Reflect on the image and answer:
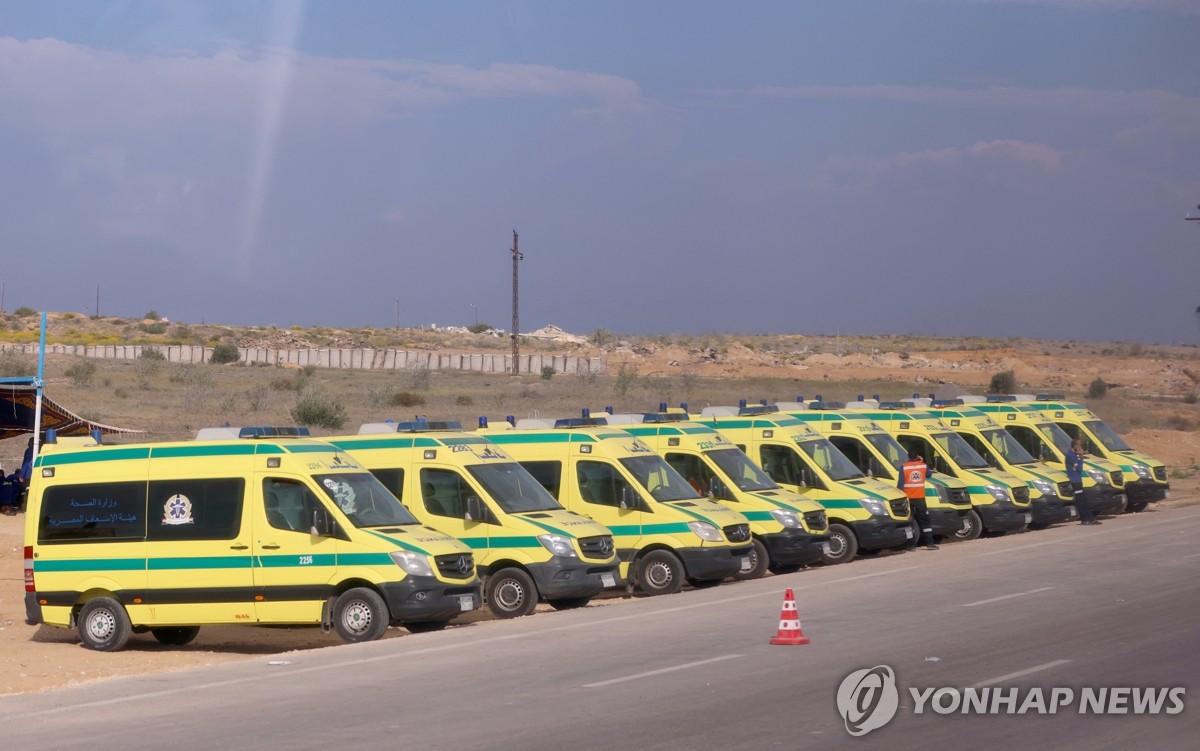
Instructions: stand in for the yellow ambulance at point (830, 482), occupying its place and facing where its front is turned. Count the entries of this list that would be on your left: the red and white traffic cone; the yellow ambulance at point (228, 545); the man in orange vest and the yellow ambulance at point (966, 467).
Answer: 2

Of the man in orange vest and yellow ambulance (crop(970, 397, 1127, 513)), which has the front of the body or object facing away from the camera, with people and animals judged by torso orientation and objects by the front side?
the man in orange vest

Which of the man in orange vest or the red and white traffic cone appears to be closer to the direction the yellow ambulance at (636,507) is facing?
the red and white traffic cone

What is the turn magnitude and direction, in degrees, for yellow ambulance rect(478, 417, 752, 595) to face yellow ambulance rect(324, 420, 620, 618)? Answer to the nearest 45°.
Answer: approximately 90° to its right

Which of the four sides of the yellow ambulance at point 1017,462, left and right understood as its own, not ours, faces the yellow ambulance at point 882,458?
right

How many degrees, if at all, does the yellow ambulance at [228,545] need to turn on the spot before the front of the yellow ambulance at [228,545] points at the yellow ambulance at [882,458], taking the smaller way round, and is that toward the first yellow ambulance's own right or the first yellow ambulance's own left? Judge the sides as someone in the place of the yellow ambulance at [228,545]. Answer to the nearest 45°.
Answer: approximately 90° to the first yellow ambulance's own left

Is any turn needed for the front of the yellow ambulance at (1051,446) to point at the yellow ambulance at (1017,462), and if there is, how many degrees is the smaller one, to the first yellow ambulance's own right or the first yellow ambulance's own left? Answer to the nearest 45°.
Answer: approximately 45° to the first yellow ambulance's own right

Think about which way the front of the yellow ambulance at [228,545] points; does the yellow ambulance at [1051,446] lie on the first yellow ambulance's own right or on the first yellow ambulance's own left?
on the first yellow ambulance's own left

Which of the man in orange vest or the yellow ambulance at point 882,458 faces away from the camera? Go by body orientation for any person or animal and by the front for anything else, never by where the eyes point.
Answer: the man in orange vest

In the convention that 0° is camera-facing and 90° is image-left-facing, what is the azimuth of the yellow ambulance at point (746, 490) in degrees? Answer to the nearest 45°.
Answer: approximately 315°

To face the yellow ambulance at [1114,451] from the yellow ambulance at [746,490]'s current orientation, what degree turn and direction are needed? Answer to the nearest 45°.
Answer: approximately 90° to its left

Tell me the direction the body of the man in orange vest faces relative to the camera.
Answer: away from the camera

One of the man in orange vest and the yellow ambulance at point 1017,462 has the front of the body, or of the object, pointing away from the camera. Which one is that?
the man in orange vest

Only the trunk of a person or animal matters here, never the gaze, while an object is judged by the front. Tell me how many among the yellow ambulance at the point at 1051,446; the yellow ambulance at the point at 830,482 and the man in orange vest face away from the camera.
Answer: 1

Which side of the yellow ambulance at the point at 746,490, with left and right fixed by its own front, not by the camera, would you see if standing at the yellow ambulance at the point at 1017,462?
left
